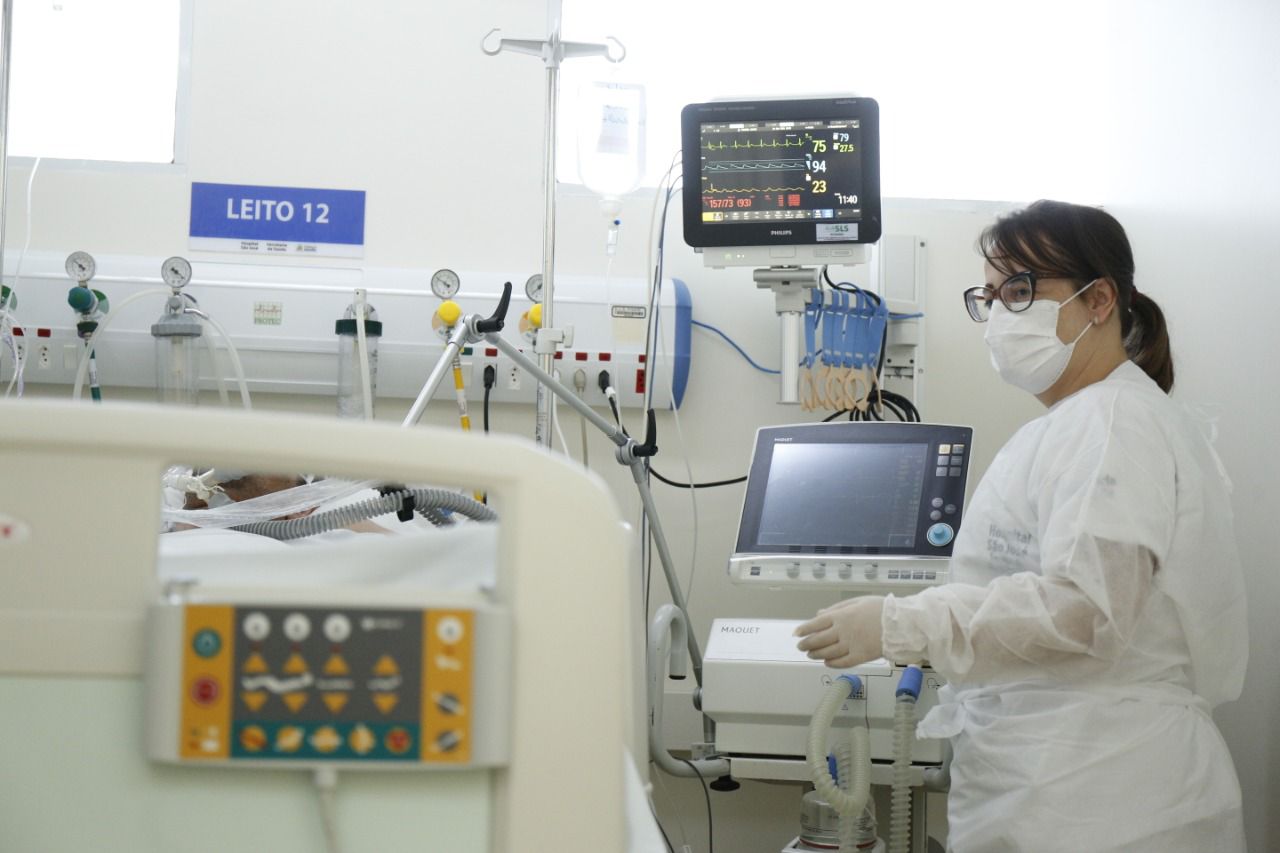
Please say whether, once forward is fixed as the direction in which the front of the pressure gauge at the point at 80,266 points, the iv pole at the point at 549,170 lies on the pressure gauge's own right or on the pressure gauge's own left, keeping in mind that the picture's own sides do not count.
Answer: on the pressure gauge's own left

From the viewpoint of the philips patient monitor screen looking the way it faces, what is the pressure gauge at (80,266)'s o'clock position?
The pressure gauge is roughly at 3 o'clock from the philips patient monitor screen.

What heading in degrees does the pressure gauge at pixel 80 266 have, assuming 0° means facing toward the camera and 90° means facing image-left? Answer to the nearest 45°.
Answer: approximately 0°

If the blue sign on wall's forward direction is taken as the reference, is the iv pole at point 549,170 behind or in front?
in front

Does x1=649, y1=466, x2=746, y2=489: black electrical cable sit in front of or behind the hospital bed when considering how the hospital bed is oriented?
behind

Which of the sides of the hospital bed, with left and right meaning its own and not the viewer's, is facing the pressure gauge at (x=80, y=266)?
back
